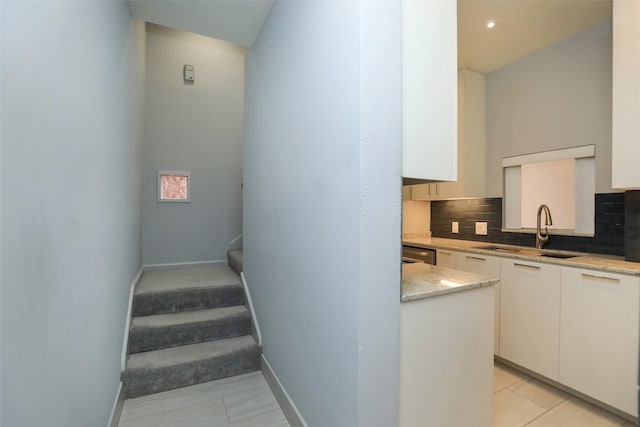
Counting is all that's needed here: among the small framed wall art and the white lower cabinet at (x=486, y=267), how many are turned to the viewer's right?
0

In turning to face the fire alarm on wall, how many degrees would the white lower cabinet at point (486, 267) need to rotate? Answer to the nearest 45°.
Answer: approximately 45° to its right

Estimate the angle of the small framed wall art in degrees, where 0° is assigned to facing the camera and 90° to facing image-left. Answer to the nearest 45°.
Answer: approximately 0°

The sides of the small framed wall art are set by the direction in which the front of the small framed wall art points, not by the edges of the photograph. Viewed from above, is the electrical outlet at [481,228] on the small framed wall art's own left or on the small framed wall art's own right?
on the small framed wall art's own left

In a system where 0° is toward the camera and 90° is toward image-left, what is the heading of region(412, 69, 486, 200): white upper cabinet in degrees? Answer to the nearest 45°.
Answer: approximately 45°

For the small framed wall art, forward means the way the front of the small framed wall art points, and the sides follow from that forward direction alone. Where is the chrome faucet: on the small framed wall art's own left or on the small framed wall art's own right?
on the small framed wall art's own left
